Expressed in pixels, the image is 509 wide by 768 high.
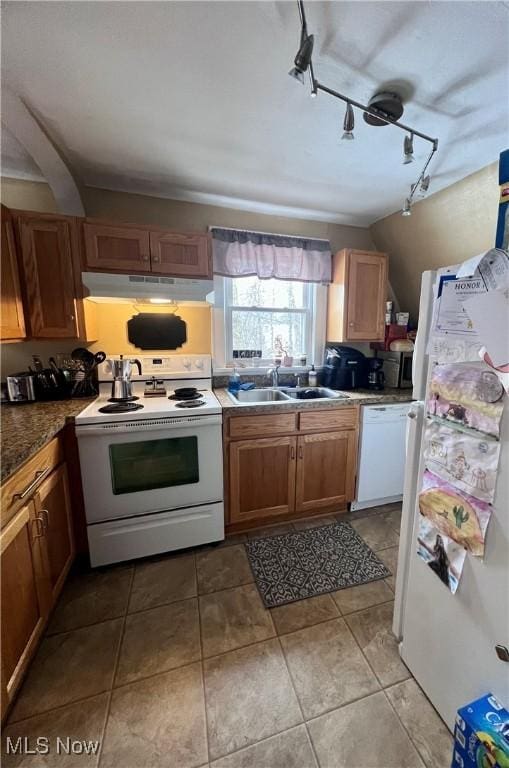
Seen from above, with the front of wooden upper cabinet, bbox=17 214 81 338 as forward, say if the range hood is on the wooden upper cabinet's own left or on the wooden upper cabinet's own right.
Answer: on the wooden upper cabinet's own left

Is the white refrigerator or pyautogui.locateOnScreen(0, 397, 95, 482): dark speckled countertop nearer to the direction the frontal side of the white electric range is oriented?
the white refrigerator

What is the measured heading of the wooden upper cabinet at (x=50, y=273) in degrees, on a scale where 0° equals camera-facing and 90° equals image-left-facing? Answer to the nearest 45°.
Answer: approximately 0°

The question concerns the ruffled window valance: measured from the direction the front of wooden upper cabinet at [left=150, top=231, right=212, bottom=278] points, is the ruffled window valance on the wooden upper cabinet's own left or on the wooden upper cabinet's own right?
on the wooden upper cabinet's own left

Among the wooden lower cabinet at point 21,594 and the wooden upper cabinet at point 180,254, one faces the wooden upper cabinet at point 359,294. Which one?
the wooden lower cabinet
